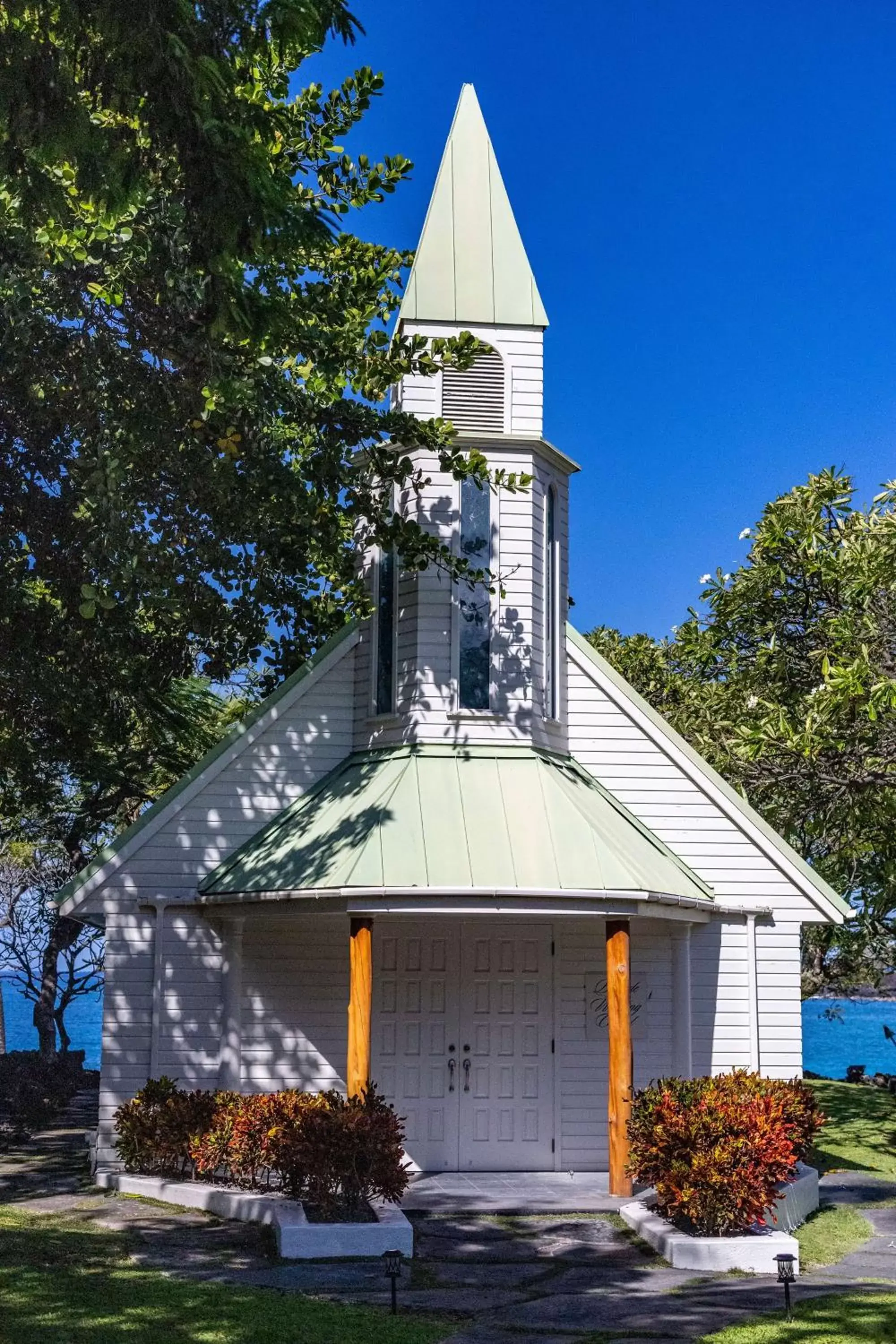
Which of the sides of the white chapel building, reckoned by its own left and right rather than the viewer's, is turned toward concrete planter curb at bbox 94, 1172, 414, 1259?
front

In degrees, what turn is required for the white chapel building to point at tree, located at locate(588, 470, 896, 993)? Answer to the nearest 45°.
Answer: approximately 135° to its left

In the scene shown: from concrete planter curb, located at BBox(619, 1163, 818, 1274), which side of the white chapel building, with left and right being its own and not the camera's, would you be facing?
front

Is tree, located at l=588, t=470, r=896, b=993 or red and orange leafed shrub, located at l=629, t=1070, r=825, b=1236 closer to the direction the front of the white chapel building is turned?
the red and orange leafed shrub

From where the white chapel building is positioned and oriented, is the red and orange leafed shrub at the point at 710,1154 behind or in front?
in front

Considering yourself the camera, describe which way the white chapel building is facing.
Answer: facing the viewer

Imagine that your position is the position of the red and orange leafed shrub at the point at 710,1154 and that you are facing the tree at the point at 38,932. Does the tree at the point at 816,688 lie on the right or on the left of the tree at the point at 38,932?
right

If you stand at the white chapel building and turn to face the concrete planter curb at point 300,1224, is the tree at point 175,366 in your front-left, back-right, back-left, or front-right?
front-right

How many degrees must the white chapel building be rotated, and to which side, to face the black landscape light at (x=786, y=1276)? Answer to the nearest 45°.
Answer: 0° — it already faces it
